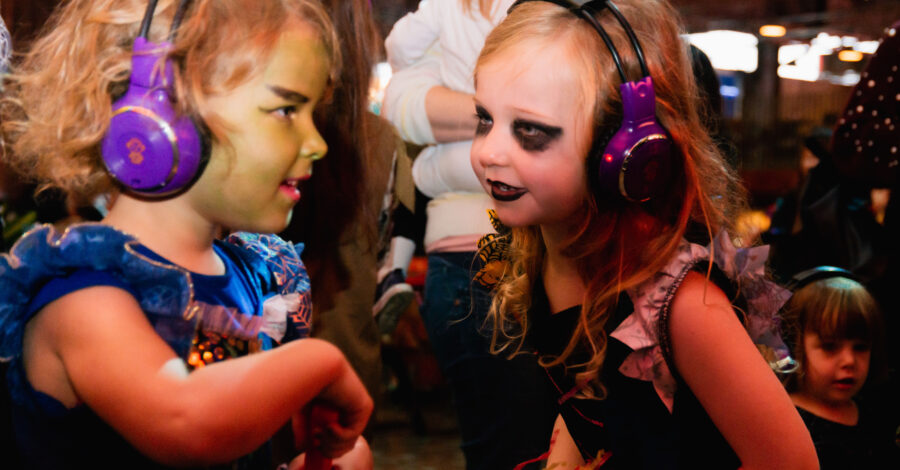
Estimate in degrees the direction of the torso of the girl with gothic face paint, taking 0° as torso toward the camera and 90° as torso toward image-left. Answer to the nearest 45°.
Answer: approximately 45°

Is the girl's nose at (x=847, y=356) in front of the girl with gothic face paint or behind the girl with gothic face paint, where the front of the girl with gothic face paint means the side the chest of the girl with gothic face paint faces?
behind

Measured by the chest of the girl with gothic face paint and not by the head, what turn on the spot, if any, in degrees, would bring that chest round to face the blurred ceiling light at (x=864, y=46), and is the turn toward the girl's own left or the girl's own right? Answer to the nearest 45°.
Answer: approximately 135° to the girl's own right

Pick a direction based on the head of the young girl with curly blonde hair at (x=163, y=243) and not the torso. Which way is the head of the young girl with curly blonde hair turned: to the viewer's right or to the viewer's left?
to the viewer's right

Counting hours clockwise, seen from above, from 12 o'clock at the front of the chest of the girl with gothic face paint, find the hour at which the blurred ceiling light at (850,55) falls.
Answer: The blurred ceiling light is roughly at 5 o'clock from the girl with gothic face paint.

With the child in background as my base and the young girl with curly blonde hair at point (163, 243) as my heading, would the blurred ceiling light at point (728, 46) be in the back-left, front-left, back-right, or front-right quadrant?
back-right

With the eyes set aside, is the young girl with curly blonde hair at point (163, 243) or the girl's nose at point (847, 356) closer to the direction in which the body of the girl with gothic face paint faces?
the young girl with curly blonde hair
